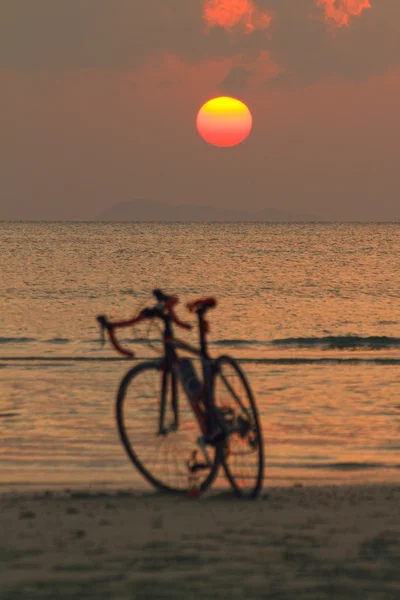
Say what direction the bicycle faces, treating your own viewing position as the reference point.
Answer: facing away from the viewer and to the left of the viewer
